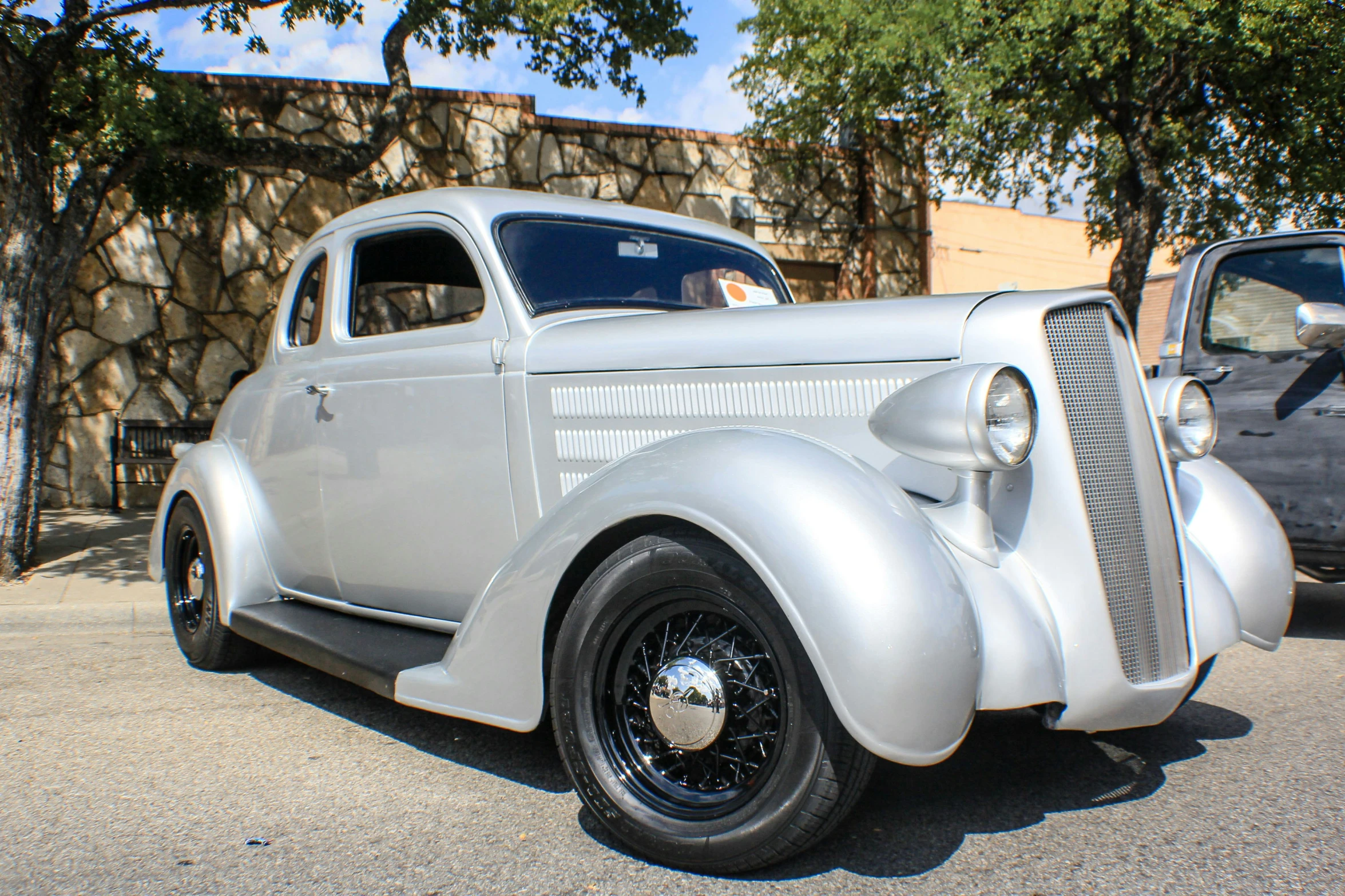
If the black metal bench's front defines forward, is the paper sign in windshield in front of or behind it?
in front

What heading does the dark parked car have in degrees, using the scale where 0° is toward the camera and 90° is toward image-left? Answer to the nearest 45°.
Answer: approximately 315°

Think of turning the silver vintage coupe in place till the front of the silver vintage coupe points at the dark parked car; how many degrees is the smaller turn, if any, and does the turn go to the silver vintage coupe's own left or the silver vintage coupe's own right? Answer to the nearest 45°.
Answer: approximately 90° to the silver vintage coupe's own left

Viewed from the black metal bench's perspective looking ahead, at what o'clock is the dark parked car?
The dark parked car is roughly at 11 o'clock from the black metal bench.

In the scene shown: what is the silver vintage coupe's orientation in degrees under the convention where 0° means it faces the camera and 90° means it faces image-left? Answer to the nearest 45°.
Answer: approximately 315°

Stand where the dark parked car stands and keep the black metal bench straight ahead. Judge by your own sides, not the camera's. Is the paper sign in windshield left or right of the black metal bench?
left

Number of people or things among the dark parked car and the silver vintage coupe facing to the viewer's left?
0

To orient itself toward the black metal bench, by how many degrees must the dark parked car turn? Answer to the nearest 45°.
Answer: approximately 135° to its right

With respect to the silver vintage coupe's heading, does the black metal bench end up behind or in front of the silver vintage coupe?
behind

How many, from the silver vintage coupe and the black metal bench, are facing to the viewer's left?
0

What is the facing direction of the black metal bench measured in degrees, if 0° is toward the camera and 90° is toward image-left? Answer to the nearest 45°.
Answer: approximately 0°
